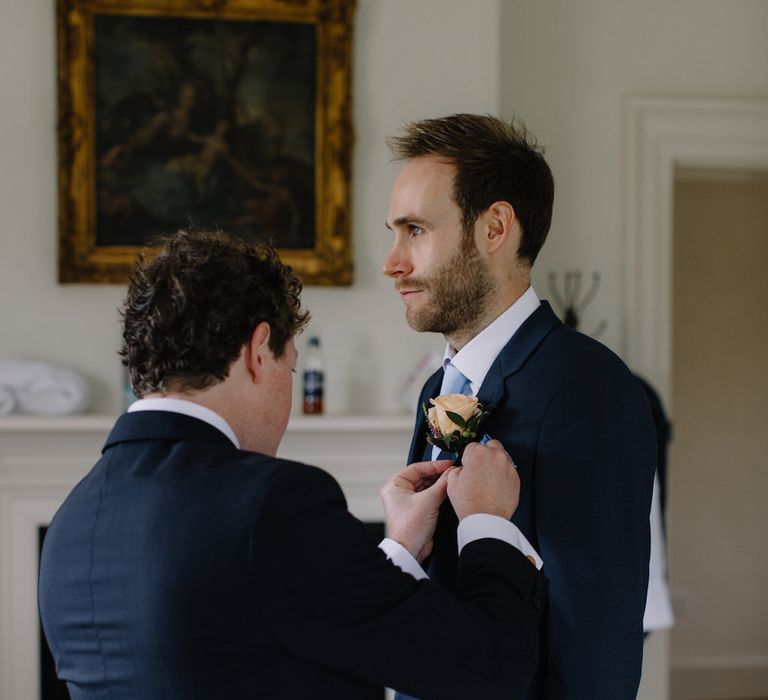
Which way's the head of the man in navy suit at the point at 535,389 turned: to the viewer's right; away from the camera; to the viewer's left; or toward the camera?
to the viewer's left

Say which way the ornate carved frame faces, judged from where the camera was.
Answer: facing the viewer

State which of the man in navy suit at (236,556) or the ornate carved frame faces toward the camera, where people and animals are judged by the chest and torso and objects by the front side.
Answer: the ornate carved frame

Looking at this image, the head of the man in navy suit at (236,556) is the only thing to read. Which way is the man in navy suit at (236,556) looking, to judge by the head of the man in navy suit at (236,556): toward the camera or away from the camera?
away from the camera

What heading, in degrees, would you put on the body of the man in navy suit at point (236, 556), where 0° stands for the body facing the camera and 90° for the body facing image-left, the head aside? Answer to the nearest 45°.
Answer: approximately 225°

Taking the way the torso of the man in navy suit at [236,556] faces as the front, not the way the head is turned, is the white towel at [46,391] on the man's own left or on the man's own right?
on the man's own left

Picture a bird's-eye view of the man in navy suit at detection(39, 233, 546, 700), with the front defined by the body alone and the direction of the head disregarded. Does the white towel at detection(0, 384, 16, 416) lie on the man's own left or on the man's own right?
on the man's own left

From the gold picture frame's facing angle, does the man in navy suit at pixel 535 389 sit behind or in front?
in front

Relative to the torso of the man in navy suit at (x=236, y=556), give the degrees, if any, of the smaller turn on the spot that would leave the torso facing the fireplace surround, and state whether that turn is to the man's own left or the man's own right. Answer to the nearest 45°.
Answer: approximately 45° to the man's own left

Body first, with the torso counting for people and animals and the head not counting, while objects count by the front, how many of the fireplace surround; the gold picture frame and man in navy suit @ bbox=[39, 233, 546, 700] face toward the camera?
2

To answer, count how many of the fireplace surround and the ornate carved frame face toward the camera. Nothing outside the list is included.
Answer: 2

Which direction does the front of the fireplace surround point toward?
toward the camera

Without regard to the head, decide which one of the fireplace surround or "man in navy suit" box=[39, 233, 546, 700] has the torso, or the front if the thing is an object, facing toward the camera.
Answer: the fireplace surround

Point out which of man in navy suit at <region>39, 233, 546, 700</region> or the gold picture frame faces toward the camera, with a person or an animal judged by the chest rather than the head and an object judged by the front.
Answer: the gold picture frame
